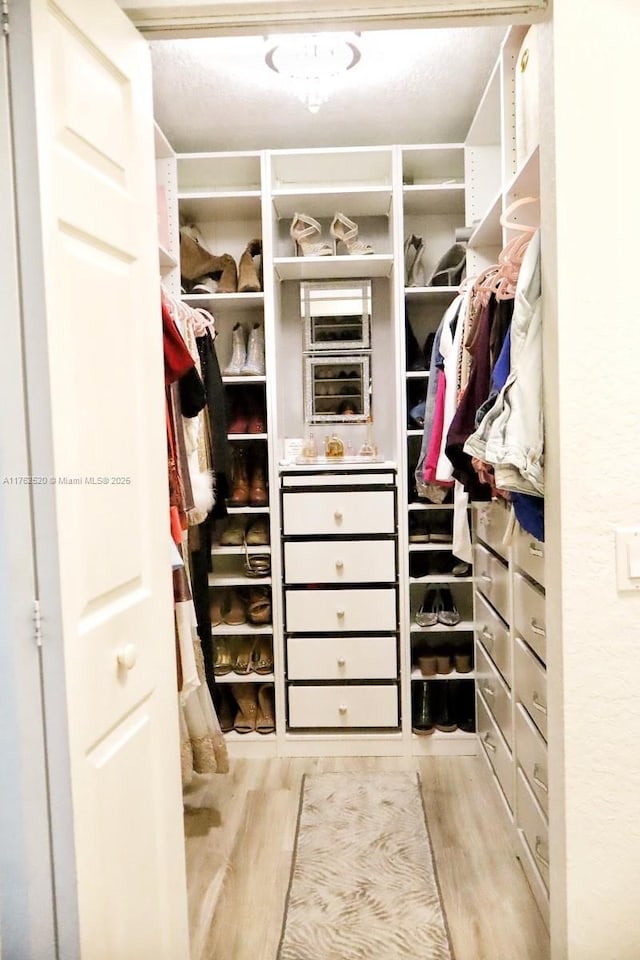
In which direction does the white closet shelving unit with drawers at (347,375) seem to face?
toward the camera

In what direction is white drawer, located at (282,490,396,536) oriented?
toward the camera

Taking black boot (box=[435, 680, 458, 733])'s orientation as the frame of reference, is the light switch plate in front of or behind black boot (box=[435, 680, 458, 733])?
in front

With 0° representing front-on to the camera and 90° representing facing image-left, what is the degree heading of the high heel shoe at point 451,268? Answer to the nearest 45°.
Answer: approximately 45°

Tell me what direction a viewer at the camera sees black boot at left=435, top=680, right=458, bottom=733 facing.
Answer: facing the viewer

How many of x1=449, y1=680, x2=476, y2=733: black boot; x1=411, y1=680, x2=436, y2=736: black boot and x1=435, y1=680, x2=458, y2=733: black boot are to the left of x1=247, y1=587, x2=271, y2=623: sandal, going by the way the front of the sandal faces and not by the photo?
3

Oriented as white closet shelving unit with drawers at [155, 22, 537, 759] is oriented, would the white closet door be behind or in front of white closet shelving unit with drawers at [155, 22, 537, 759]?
in front
